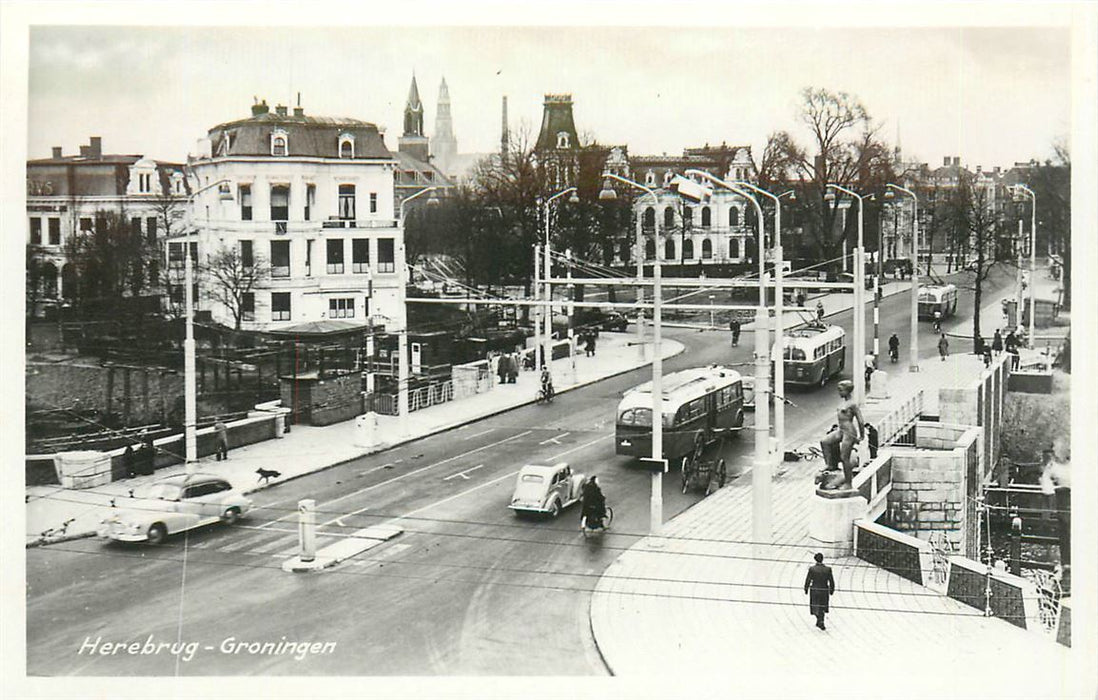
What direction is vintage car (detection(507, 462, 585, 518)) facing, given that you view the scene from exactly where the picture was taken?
facing away from the viewer and to the right of the viewer

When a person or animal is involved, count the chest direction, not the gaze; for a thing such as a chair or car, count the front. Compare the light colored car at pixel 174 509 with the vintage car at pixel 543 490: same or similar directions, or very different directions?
very different directions

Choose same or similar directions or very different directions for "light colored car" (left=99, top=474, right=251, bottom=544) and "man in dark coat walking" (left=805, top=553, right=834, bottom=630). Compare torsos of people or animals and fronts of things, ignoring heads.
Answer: very different directions

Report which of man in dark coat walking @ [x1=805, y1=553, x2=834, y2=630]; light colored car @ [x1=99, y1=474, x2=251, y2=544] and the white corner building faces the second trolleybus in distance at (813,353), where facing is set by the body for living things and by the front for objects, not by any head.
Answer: the man in dark coat walking

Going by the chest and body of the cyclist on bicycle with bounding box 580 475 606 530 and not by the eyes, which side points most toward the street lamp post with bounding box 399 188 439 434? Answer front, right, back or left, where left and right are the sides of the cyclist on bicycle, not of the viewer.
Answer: left

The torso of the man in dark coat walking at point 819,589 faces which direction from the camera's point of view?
away from the camera

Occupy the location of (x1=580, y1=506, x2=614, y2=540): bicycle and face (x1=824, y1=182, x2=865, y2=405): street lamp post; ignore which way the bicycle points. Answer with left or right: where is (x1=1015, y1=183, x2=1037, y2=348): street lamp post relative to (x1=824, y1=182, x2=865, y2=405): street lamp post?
right

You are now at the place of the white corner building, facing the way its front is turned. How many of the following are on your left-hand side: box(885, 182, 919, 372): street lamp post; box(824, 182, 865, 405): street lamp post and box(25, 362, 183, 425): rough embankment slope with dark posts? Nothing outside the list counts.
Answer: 2

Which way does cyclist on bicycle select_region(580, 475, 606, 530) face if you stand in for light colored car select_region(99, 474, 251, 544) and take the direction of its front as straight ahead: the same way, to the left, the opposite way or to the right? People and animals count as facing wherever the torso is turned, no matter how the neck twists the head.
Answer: the opposite way

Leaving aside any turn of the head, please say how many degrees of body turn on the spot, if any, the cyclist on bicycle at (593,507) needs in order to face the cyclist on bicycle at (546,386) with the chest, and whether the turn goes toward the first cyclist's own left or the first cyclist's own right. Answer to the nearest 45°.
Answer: approximately 45° to the first cyclist's own left
